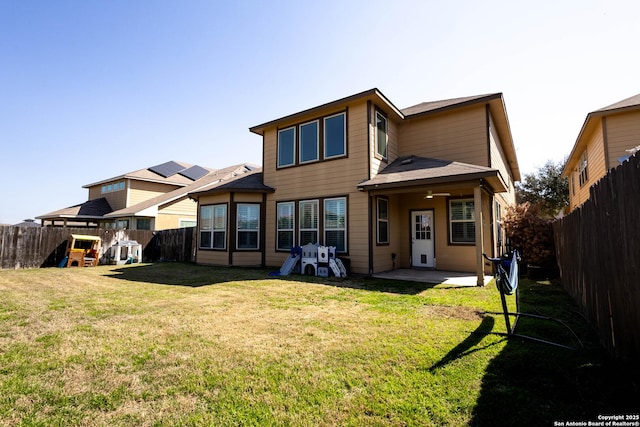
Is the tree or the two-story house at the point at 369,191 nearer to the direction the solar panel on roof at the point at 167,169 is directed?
the two-story house

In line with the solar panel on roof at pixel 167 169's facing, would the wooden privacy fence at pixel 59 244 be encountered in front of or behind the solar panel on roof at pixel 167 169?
in front

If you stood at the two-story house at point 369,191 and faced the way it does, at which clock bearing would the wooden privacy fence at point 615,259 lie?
The wooden privacy fence is roughly at 4 o'clock from the two-story house.

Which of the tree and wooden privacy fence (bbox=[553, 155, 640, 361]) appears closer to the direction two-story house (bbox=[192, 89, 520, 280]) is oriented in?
the tree

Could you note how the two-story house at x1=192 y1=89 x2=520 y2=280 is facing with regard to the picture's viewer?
facing away from the viewer and to the right of the viewer

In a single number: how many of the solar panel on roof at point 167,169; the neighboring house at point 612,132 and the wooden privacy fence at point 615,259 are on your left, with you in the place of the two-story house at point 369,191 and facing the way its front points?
1

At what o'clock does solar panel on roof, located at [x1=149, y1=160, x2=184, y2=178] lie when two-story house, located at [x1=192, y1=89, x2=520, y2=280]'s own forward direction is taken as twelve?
The solar panel on roof is roughly at 9 o'clock from the two-story house.

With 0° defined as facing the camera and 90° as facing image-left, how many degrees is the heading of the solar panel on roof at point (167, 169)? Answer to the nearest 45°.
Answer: approximately 45°
